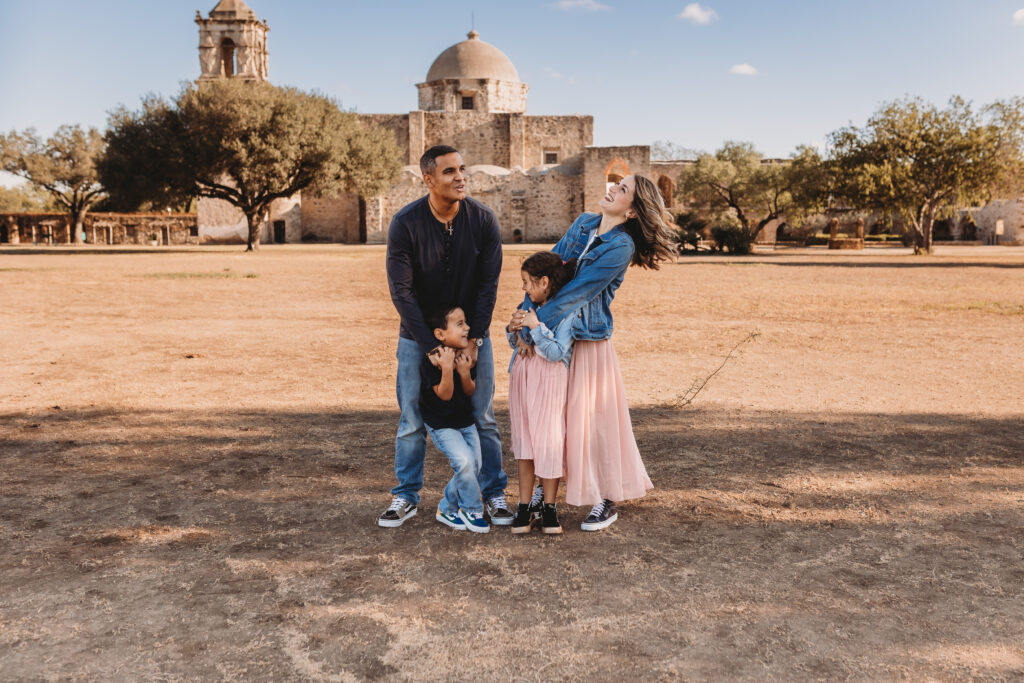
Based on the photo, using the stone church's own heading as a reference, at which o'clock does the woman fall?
The woman is roughly at 9 o'clock from the stone church.

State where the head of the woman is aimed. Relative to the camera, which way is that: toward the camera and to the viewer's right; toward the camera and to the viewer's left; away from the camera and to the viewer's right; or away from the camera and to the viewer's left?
toward the camera and to the viewer's left

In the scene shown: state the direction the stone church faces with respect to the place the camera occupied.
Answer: facing to the left of the viewer

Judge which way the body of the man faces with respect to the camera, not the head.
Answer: toward the camera

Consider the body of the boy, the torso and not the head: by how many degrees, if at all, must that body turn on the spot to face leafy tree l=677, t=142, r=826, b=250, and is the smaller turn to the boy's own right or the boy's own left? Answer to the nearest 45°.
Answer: approximately 135° to the boy's own left

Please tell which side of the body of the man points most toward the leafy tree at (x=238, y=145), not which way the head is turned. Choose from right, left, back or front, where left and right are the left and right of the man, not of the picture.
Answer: back

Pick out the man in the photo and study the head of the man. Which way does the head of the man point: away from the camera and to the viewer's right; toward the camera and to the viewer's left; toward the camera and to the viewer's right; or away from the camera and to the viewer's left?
toward the camera and to the viewer's right

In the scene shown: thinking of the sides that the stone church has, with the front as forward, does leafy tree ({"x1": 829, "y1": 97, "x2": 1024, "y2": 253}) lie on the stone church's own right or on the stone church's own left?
on the stone church's own left

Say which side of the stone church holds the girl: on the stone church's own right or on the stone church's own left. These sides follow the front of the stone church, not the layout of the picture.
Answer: on the stone church's own left

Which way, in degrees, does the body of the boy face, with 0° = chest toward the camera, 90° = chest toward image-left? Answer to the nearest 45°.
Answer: approximately 315°
